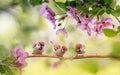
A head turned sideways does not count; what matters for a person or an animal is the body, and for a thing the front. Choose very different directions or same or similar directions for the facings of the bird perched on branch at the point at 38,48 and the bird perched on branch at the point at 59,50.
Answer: same or similar directions

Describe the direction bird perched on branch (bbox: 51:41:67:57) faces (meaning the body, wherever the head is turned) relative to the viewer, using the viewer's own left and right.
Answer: facing the viewer and to the right of the viewer
